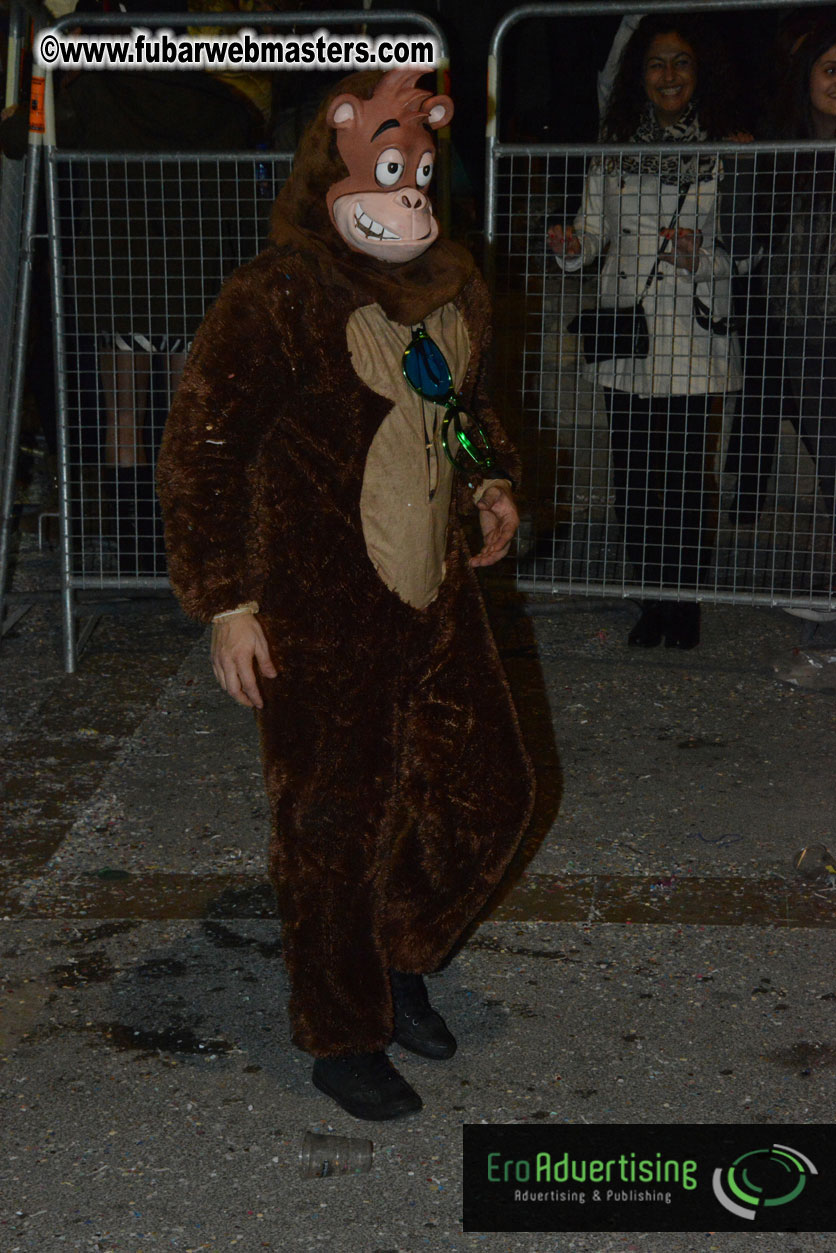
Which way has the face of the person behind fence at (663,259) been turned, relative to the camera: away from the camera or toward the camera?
toward the camera

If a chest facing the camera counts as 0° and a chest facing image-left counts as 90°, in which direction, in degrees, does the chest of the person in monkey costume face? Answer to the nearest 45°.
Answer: approximately 315°

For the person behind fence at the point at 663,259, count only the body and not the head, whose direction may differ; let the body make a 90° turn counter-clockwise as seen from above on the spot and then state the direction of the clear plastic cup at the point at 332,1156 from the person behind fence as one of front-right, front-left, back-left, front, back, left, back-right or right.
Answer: right

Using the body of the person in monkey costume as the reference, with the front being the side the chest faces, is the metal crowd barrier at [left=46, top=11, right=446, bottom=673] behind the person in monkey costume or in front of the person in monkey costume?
behind

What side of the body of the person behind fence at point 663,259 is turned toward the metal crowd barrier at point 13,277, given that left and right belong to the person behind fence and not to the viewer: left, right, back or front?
right

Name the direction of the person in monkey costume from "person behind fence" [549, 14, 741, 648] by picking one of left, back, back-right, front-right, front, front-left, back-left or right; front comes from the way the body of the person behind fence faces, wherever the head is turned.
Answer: front

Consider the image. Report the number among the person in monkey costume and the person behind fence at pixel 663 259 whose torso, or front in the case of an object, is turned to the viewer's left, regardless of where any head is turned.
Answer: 0

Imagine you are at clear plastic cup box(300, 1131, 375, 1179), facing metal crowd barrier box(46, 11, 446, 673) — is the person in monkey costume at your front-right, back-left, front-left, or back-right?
front-right

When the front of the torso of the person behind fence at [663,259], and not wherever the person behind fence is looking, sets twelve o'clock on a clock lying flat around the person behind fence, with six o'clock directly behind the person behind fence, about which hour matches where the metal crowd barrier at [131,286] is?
The metal crowd barrier is roughly at 3 o'clock from the person behind fence.

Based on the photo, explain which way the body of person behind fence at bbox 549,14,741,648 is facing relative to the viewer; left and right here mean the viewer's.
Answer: facing the viewer

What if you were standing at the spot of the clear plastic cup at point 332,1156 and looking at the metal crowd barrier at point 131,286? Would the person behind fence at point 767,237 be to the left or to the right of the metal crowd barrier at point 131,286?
right

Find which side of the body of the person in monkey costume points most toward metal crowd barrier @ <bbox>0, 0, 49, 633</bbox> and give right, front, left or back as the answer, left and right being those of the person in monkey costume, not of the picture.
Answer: back

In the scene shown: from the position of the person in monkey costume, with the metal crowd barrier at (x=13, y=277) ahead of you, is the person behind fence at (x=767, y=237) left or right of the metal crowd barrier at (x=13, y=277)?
right

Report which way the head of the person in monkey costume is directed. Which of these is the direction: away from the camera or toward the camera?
toward the camera

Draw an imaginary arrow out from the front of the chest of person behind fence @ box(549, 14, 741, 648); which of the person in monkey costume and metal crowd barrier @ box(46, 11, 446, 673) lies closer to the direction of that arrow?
the person in monkey costume
